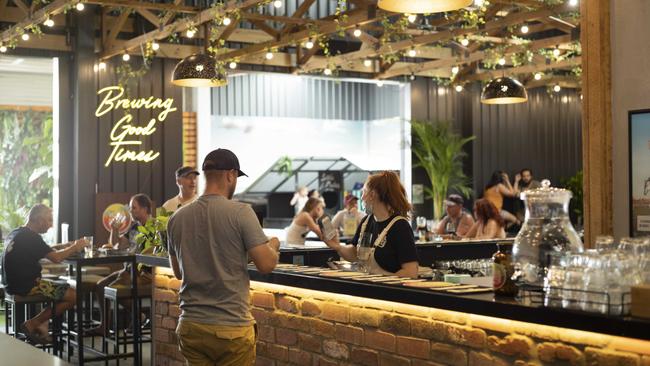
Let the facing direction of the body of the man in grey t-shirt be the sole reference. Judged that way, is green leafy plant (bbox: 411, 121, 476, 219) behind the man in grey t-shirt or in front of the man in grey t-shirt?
in front

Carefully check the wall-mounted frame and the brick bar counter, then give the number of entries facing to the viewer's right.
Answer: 0

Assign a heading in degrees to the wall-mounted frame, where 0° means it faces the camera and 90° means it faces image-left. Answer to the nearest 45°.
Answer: approximately 45°

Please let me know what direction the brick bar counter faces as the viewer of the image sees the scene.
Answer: facing the viewer and to the left of the viewer

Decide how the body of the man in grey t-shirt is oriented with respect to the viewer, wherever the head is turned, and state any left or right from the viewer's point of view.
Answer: facing away from the viewer and to the right of the viewer

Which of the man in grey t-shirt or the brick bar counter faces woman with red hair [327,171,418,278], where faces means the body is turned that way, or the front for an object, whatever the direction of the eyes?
the man in grey t-shirt

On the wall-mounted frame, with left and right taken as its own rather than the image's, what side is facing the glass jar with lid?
front

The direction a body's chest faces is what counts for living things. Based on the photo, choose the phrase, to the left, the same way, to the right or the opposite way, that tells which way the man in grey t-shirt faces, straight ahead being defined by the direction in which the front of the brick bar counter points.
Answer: the opposite way

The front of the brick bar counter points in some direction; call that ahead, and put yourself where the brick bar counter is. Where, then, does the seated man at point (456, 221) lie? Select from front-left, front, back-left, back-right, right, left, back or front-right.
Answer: back-right

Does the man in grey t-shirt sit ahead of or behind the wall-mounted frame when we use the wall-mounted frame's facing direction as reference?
ahead
